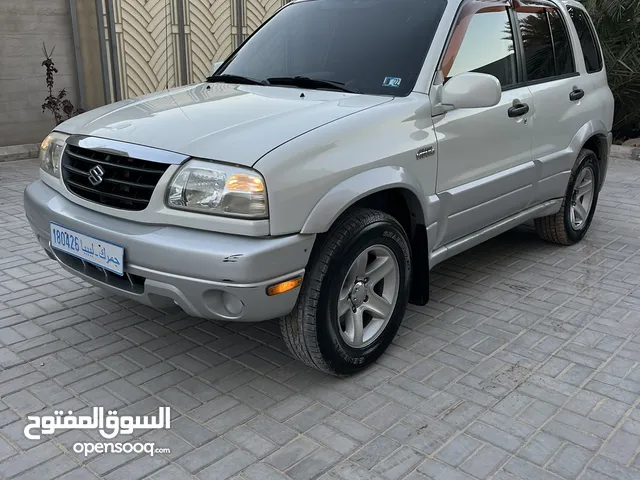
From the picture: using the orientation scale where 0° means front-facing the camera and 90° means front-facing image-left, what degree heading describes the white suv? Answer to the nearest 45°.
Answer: approximately 45°
